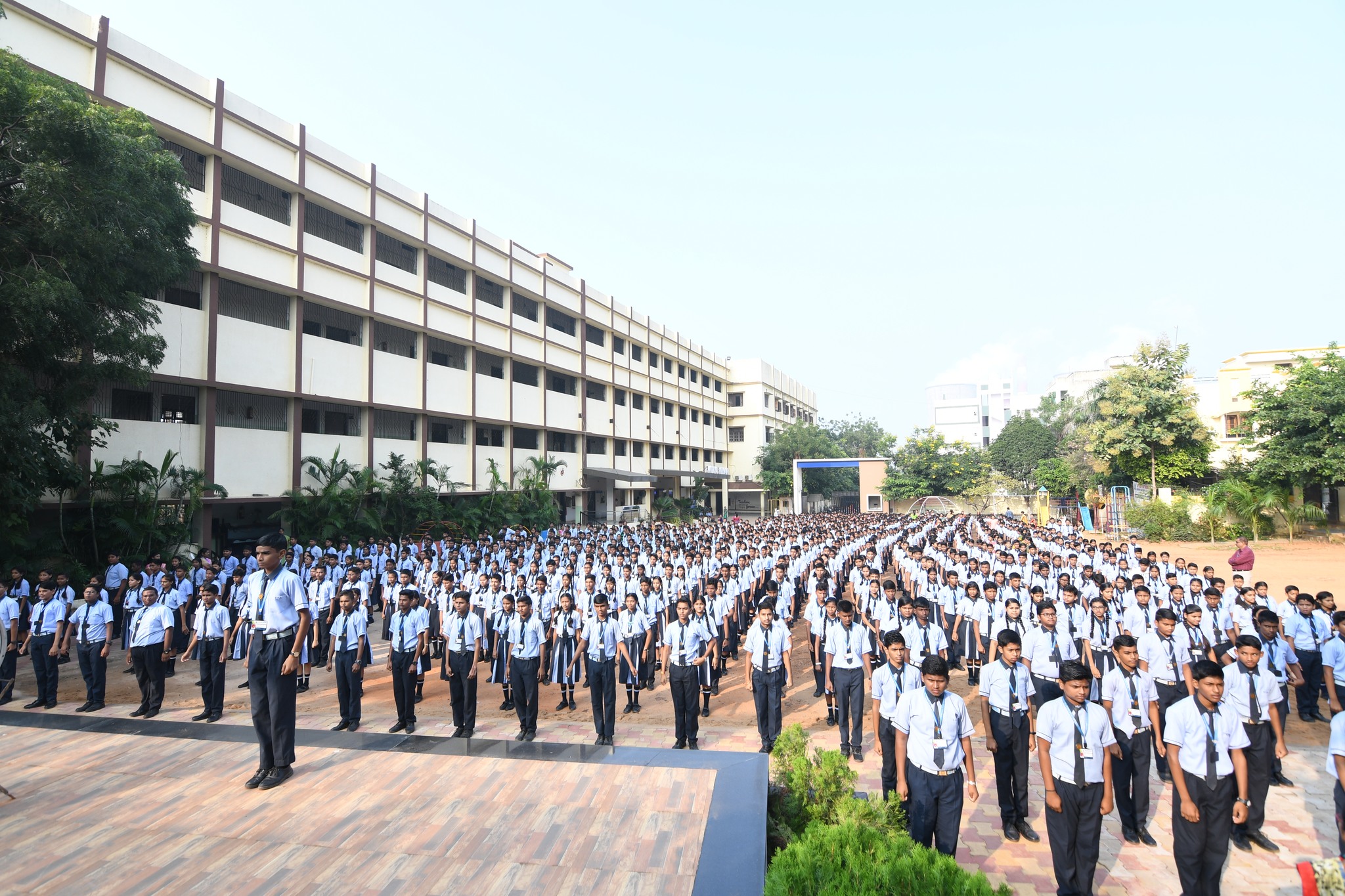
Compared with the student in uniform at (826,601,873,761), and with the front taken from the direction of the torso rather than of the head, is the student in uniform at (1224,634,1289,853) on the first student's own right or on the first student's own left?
on the first student's own left

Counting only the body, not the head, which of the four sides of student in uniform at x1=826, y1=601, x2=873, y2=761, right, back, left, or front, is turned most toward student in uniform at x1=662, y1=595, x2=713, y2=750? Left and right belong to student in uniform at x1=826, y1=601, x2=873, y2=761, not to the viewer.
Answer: right

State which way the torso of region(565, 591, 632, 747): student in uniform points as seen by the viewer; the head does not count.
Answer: toward the camera

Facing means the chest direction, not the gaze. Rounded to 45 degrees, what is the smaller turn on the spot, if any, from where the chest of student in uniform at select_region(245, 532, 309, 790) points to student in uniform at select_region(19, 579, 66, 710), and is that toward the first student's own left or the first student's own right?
approximately 90° to the first student's own right

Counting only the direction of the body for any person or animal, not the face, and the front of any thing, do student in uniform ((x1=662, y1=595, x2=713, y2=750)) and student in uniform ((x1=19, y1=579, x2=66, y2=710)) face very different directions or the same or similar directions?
same or similar directions

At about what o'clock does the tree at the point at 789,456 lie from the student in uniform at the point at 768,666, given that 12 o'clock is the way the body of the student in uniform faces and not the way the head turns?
The tree is roughly at 6 o'clock from the student in uniform.

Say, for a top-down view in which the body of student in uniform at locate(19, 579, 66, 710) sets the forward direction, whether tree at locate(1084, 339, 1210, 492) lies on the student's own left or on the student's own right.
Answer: on the student's own left

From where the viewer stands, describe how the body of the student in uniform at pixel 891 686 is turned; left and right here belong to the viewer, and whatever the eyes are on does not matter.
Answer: facing the viewer

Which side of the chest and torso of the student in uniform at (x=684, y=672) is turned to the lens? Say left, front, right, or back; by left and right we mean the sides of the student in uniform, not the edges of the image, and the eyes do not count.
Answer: front

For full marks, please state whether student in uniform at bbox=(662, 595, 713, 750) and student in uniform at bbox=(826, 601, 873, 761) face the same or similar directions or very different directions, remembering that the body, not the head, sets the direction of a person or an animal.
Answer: same or similar directions

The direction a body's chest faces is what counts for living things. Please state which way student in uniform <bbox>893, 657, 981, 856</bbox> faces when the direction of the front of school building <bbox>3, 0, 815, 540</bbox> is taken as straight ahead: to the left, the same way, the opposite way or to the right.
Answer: to the right

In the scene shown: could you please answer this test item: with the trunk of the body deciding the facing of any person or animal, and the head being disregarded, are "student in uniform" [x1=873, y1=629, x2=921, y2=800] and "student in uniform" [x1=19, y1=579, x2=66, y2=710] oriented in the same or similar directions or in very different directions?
same or similar directions

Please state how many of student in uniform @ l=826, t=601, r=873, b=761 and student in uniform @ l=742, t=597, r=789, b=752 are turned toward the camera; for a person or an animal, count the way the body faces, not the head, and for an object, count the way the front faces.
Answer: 2

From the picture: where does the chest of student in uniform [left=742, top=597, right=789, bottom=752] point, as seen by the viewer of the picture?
toward the camera

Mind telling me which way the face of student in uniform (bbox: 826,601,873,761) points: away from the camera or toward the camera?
toward the camera

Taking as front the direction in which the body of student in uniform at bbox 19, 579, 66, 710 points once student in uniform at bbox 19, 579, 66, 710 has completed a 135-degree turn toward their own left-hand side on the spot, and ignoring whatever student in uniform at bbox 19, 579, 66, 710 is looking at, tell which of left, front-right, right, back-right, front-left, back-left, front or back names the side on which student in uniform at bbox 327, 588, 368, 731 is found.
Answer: front-right

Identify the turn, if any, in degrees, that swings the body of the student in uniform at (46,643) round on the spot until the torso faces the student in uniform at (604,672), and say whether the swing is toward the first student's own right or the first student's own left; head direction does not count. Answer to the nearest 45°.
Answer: approximately 90° to the first student's own left

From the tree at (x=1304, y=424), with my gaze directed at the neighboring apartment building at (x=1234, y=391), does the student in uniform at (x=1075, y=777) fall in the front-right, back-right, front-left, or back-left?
back-left
